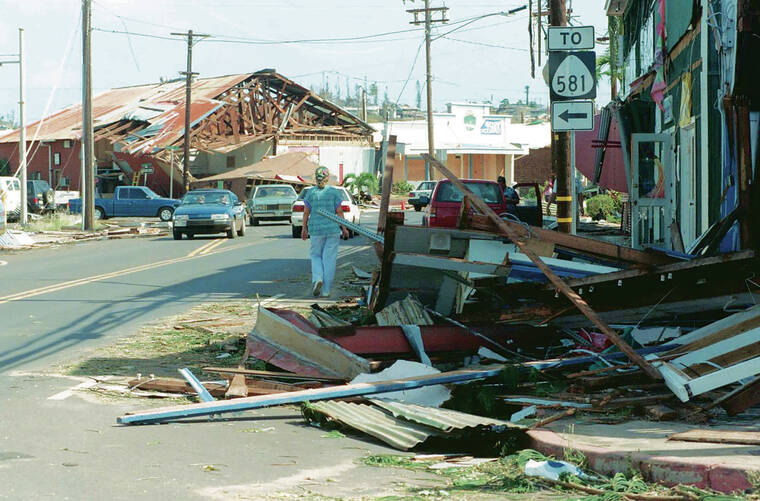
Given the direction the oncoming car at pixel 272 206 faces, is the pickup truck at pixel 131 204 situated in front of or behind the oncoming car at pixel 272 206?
behind

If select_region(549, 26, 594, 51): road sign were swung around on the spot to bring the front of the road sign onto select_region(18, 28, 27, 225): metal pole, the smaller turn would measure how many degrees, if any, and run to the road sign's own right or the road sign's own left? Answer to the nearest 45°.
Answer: approximately 135° to the road sign's own right

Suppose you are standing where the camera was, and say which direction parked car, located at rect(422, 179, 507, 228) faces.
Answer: facing away from the viewer and to the right of the viewer

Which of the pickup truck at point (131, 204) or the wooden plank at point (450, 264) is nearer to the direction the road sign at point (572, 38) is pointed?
the wooden plank

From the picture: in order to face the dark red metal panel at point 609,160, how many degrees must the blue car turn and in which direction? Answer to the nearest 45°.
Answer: approximately 45° to its left

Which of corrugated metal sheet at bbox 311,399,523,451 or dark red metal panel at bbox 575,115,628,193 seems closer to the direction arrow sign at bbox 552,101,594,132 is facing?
the corrugated metal sheet

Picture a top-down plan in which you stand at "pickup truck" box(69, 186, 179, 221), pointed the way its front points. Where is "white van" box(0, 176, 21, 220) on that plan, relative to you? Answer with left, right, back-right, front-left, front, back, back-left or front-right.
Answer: back-right

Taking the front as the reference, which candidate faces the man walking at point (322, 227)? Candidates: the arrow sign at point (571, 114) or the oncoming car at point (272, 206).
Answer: the oncoming car

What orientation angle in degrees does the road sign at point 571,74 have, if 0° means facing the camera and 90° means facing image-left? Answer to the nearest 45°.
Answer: approximately 0°
